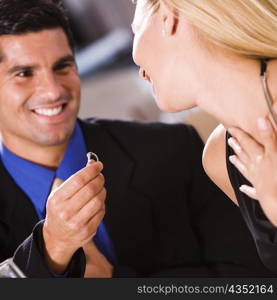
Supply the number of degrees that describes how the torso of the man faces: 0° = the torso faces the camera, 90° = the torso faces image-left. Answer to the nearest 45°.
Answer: approximately 0°

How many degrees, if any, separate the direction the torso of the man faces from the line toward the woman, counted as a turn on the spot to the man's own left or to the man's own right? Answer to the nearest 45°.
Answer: approximately 45° to the man's own left

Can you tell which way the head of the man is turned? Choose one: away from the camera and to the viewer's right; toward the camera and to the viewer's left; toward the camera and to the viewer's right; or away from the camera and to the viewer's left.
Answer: toward the camera and to the viewer's right
